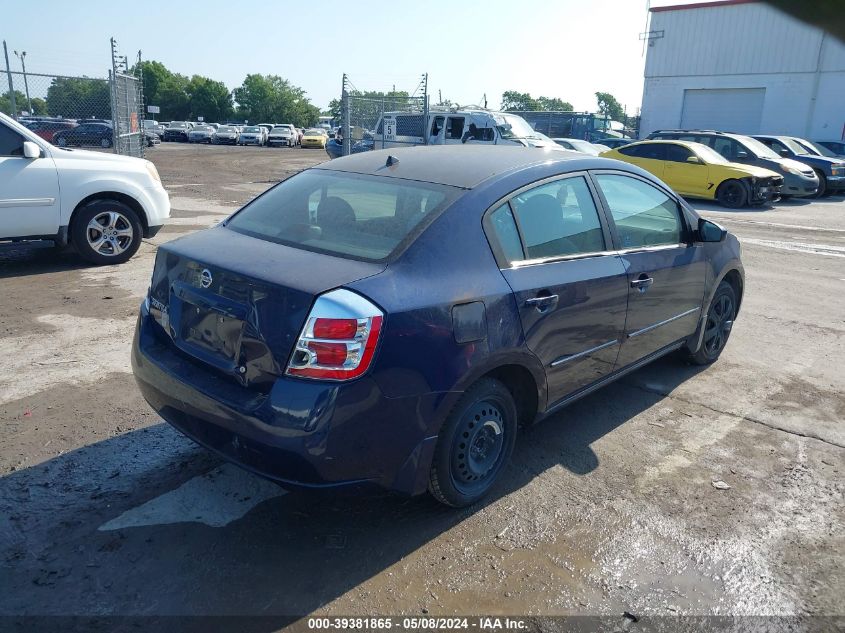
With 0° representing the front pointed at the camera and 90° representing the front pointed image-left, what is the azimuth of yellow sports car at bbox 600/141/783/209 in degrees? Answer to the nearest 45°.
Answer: approximately 315°

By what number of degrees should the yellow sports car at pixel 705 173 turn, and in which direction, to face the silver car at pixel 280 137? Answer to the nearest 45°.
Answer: approximately 180°

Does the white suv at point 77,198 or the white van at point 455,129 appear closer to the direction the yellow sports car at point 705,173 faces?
the white suv

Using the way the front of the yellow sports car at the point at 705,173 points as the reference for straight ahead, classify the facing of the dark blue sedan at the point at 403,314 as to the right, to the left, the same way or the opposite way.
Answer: to the left

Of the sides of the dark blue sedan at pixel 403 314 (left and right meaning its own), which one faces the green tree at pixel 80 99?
left

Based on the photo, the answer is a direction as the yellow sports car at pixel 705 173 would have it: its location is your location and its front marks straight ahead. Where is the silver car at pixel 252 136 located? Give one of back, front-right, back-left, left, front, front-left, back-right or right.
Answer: back

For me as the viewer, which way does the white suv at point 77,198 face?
facing to the right of the viewer

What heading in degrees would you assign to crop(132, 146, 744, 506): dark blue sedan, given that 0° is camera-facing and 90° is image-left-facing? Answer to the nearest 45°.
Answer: approximately 225°

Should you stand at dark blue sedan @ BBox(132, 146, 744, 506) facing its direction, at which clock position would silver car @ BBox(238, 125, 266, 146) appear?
The silver car is roughly at 10 o'clock from the dark blue sedan.

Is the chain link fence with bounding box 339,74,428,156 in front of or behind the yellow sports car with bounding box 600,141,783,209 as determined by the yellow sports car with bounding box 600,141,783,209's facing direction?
behind

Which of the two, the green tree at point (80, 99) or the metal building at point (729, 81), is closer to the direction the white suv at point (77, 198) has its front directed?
the metal building
